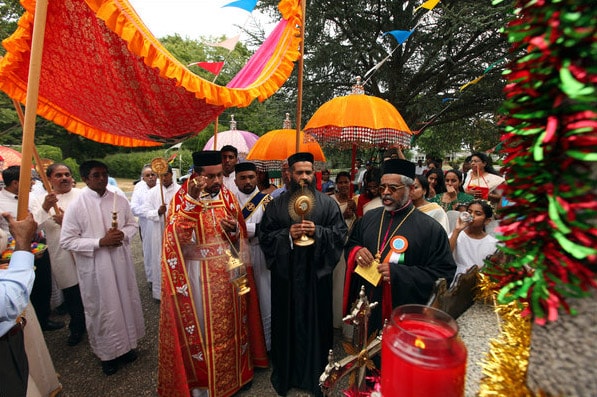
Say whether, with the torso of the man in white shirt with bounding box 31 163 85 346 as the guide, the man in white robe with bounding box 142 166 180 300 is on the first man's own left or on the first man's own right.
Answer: on the first man's own left

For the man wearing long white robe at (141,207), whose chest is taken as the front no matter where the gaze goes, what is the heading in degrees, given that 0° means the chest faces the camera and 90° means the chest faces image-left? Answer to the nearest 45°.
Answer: approximately 315°

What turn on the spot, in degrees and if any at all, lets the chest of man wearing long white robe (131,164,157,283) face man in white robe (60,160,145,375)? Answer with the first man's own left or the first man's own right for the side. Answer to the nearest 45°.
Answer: approximately 45° to the first man's own right

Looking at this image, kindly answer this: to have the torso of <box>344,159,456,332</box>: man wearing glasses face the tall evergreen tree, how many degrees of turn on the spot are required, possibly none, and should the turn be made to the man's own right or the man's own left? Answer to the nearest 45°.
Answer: approximately 135° to the man's own right

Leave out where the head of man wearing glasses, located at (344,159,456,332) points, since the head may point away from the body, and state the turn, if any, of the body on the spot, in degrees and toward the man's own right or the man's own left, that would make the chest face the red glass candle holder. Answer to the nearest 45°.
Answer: approximately 45° to the man's own left

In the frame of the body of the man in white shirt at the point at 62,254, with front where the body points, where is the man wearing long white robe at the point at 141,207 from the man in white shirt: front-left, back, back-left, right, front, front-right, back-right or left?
left

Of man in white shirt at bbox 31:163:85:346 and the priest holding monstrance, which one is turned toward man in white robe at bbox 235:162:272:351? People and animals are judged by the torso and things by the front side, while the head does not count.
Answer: man in white shirt at bbox 31:163:85:346

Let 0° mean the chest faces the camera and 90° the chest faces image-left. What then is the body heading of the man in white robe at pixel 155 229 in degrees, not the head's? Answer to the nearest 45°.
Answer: approximately 315°

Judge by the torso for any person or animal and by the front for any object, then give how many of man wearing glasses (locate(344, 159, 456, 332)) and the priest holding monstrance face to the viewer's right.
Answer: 0

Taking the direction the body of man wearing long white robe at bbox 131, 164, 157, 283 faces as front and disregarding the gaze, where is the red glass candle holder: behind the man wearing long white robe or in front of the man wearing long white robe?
in front

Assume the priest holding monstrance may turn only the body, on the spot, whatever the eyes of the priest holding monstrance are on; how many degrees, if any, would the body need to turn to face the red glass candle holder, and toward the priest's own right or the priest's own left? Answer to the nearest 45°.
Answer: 0° — they already face it
